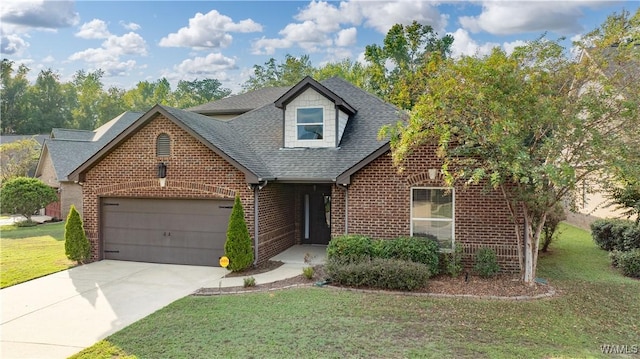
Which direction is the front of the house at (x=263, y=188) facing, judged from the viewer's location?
facing the viewer

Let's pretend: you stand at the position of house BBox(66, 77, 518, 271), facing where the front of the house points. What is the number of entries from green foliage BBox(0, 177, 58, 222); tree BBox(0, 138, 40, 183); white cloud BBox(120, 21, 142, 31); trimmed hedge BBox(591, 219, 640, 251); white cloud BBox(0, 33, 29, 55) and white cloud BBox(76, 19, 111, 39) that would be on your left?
1

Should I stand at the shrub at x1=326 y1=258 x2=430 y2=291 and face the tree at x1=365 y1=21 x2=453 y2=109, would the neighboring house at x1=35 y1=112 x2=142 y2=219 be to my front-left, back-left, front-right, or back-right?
front-left

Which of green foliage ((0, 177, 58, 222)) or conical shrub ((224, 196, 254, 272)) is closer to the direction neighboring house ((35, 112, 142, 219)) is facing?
the green foliage

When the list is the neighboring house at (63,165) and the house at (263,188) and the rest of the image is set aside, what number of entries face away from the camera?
0

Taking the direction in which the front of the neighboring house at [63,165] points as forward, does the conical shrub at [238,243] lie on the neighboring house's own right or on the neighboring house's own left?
on the neighboring house's own left

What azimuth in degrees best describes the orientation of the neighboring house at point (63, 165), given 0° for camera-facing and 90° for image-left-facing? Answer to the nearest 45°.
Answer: approximately 45°

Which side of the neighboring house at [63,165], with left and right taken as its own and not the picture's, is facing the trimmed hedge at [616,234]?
left

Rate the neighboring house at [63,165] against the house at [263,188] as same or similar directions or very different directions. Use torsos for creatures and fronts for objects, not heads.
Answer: same or similar directions

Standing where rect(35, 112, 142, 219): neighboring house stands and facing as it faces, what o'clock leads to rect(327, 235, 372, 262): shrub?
The shrub is roughly at 10 o'clock from the neighboring house.

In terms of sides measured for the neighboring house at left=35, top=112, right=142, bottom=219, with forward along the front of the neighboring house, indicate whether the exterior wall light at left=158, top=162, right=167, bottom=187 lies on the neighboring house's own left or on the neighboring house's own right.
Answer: on the neighboring house's own left

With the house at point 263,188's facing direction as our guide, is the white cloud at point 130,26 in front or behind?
behind

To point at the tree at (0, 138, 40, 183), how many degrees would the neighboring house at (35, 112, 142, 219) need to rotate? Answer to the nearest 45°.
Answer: approximately 90° to its right
